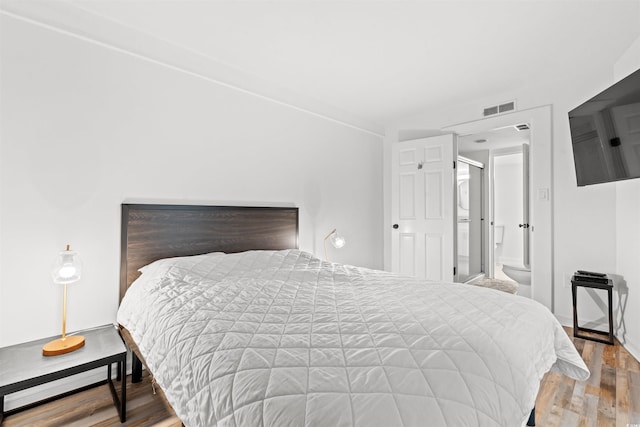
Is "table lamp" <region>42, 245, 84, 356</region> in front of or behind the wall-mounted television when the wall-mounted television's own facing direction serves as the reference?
in front

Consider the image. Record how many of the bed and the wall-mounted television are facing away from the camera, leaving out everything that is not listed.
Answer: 0

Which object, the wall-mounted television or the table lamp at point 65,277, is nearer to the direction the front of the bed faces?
the wall-mounted television

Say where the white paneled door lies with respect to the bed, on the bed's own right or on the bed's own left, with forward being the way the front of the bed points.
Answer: on the bed's own left

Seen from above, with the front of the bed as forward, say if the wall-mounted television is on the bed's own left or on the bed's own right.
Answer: on the bed's own left

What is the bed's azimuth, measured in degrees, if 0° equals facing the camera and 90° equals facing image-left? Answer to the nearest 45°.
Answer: approximately 315°

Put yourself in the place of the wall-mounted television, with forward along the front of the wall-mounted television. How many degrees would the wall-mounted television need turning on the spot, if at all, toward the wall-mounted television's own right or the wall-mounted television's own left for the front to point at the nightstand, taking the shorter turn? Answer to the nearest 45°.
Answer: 0° — it already faces it

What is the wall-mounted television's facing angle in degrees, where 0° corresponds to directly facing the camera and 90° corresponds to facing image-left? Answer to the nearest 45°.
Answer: approximately 45°

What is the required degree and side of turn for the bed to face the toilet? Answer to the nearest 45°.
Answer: approximately 90° to its left

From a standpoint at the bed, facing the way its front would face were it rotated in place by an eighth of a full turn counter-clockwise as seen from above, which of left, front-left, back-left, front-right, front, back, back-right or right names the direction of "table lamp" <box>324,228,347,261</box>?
left

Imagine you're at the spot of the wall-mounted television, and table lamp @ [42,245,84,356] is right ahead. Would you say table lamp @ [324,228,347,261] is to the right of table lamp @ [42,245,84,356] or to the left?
right

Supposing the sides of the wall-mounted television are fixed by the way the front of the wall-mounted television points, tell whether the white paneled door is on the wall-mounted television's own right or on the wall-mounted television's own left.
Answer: on the wall-mounted television's own right
